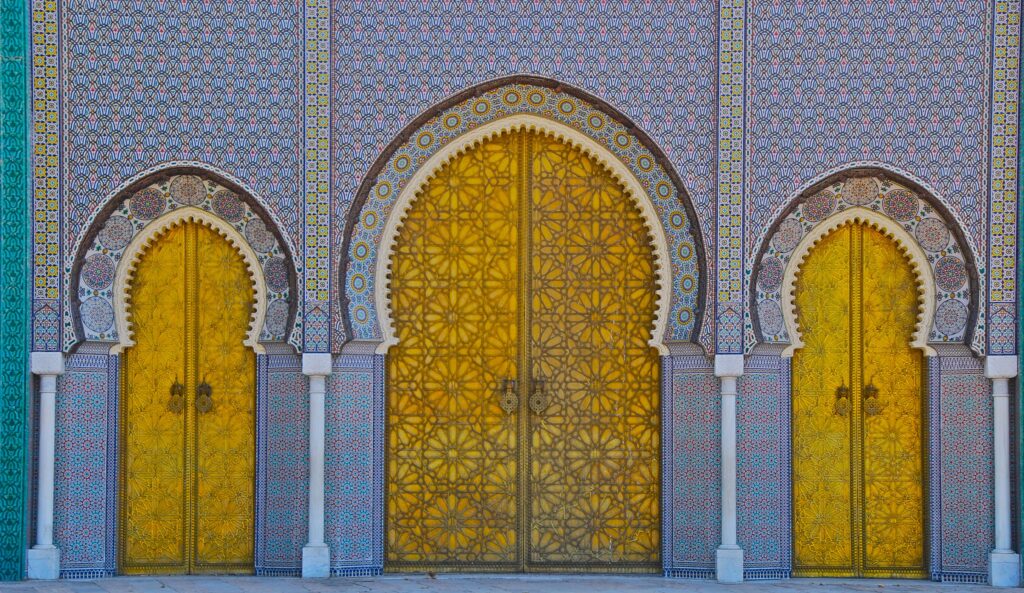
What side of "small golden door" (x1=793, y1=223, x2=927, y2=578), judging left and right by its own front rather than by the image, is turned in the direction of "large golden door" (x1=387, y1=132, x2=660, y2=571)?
right

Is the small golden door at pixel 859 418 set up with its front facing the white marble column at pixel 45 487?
no

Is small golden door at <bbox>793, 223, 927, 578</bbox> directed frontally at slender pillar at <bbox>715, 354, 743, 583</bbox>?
no

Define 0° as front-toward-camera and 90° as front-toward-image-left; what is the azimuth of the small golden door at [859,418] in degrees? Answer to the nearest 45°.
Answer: approximately 0°

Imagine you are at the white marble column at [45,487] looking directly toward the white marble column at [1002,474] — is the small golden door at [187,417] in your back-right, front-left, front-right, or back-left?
front-left

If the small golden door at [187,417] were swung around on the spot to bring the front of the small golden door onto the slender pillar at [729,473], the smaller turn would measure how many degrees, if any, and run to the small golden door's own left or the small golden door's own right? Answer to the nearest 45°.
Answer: approximately 90° to the small golden door's own left

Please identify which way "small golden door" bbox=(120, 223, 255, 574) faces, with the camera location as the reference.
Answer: facing the viewer

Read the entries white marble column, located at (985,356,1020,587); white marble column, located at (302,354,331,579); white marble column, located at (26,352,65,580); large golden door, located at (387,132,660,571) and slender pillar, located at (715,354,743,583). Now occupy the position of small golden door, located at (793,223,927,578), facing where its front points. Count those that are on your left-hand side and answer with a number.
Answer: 1

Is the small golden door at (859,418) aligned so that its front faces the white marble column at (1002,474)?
no

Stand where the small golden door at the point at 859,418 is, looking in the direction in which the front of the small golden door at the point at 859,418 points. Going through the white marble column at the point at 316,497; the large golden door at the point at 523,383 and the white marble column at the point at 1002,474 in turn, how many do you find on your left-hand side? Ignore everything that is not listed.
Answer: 1

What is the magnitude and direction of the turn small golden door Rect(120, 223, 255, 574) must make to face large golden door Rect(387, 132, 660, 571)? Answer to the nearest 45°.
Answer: approximately 90° to its left
